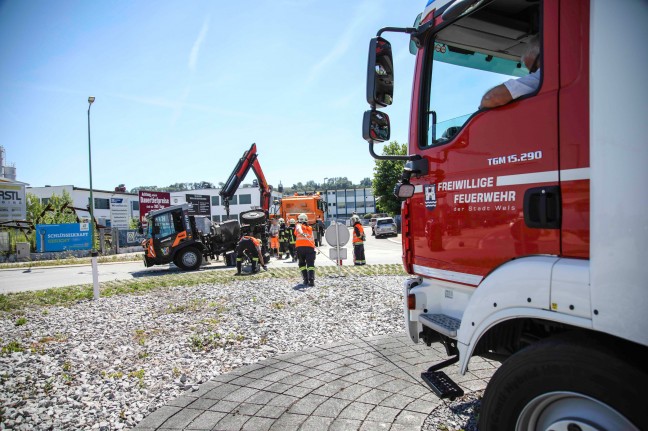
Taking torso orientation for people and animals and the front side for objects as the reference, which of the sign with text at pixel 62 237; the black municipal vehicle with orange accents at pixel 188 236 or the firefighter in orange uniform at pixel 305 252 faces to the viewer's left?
the black municipal vehicle with orange accents

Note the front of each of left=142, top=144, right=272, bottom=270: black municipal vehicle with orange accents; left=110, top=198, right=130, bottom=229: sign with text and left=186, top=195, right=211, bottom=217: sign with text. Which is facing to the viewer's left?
the black municipal vehicle with orange accents

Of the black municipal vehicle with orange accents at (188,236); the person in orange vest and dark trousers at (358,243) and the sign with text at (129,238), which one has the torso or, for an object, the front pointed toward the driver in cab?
the sign with text

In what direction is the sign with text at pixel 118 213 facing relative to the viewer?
toward the camera

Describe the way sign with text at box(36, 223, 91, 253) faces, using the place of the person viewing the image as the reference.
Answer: facing the viewer

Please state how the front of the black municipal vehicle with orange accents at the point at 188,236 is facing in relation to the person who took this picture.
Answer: facing to the left of the viewer

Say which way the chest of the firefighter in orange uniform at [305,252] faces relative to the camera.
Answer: away from the camera

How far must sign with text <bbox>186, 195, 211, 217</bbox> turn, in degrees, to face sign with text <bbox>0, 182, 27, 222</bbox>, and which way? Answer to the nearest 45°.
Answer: approximately 45° to its right

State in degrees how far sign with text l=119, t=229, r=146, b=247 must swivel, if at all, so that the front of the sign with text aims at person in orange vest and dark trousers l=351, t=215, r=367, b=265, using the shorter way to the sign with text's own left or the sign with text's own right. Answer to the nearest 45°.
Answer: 0° — it already faces them

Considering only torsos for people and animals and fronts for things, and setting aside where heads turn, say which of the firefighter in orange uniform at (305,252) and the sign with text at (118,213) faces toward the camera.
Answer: the sign with text

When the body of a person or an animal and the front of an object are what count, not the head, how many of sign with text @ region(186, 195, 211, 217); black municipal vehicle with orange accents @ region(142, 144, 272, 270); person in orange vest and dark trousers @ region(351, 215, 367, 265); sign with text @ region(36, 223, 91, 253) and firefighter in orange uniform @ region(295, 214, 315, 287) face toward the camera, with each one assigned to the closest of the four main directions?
2

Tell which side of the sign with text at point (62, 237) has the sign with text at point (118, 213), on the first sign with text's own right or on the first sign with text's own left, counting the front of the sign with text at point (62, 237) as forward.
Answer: on the first sign with text's own left

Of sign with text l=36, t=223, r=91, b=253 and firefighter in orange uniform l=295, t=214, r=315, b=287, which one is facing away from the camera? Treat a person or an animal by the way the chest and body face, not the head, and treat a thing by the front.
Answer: the firefighter in orange uniform

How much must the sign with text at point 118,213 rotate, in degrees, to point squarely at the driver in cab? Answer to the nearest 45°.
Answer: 0° — it already faces them

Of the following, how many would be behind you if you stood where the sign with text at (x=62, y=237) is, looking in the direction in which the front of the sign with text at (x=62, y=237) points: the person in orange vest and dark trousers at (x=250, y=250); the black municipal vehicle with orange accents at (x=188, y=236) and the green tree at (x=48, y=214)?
1

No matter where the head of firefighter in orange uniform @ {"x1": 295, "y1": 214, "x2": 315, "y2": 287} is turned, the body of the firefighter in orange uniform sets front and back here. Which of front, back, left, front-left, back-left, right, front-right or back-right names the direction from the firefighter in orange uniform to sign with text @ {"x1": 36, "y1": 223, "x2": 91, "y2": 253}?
front-left

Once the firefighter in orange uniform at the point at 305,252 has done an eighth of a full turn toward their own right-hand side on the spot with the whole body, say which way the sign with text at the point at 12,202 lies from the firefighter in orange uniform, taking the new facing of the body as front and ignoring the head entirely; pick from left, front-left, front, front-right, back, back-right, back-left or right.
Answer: left

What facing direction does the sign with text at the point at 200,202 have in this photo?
toward the camera
